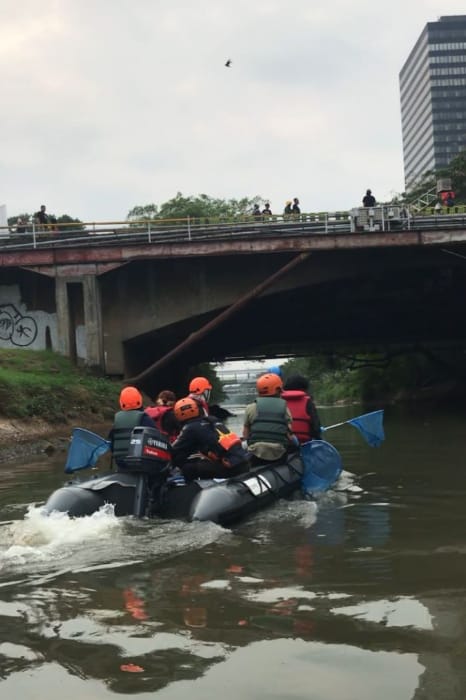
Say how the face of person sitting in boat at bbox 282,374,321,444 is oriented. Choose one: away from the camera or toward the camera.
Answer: away from the camera

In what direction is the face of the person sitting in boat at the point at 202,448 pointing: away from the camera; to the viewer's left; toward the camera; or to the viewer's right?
away from the camera

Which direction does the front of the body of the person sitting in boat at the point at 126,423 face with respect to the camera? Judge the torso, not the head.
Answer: away from the camera

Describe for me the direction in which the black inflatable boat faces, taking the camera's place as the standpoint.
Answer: facing away from the viewer and to the right of the viewer

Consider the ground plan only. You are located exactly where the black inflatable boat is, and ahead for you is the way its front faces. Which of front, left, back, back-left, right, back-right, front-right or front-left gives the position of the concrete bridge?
front-left

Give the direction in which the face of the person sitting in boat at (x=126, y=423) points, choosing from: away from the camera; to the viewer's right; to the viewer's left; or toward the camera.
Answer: away from the camera

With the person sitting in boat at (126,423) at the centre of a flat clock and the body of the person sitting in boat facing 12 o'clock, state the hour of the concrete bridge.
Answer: The concrete bridge is roughly at 12 o'clock from the person sitting in boat.

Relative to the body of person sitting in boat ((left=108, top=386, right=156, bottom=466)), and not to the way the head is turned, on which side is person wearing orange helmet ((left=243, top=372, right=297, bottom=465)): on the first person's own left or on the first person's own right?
on the first person's own right
